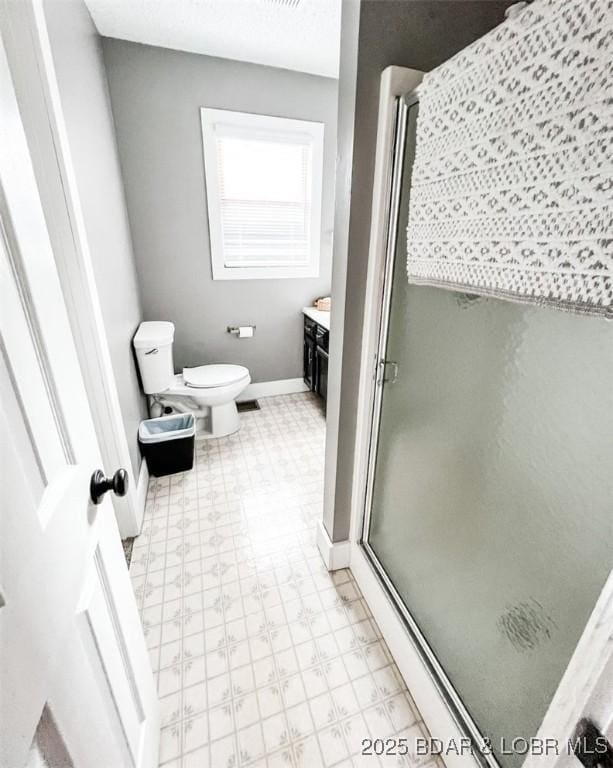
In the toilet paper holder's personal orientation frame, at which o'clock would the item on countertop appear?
The item on countertop is roughly at 9 o'clock from the toilet paper holder.

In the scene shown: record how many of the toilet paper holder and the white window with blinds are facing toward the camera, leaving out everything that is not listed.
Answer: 2

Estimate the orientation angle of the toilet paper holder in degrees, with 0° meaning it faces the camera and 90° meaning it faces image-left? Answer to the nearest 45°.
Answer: approximately 0°

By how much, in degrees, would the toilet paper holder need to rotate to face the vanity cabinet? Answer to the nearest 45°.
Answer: approximately 90° to its left

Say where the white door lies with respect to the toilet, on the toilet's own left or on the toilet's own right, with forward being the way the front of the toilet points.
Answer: on the toilet's own right
